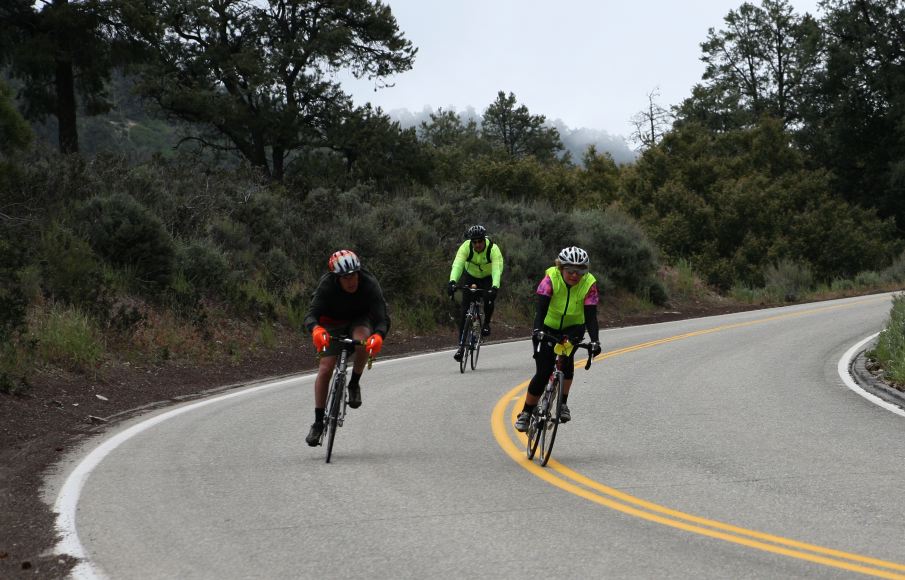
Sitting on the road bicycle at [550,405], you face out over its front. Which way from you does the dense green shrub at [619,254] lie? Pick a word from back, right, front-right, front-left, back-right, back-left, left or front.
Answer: back

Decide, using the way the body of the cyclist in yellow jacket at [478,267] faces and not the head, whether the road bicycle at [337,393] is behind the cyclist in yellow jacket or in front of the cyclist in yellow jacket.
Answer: in front

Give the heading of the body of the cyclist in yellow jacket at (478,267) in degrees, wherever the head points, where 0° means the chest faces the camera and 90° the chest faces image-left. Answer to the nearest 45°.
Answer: approximately 0°

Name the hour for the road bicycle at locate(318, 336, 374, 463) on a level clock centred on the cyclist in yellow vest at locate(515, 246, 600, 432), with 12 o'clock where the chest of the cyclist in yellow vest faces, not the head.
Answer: The road bicycle is roughly at 3 o'clock from the cyclist in yellow vest.

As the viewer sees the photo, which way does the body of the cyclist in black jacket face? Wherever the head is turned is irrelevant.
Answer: toward the camera

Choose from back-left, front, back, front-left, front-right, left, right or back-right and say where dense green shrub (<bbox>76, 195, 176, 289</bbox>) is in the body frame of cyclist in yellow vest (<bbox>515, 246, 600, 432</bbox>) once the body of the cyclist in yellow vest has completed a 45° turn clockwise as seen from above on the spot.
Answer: right

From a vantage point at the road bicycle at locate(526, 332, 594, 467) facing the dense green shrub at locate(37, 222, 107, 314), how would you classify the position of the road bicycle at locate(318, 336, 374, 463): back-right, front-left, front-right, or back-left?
front-left

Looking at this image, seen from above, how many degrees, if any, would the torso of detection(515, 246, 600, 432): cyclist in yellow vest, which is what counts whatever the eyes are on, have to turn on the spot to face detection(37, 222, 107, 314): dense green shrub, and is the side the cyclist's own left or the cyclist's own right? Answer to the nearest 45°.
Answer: approximately 135° to the cyclist's own right

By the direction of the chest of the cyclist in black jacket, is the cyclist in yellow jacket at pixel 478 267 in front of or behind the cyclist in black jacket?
behind

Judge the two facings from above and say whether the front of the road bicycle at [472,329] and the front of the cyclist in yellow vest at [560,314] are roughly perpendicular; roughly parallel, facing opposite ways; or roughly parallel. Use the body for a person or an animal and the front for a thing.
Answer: roughly parallel

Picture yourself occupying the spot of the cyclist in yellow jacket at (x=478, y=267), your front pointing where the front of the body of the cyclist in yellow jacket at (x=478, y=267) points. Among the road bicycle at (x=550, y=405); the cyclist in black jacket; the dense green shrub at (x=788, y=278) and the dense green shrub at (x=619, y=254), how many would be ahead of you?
2

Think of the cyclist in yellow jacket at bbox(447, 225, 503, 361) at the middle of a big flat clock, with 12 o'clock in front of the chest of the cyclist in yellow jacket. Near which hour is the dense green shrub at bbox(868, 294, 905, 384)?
The dense green shrub is roughly at 9 o'clock from the cyclist in yellow jacket.

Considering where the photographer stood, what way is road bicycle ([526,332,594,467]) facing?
facing the viewer

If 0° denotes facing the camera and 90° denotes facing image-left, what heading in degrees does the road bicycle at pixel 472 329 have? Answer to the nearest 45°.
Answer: approximately 0°

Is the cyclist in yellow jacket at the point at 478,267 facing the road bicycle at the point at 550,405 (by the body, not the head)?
yes

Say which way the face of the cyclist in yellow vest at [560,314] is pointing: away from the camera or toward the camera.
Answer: toward the camera
